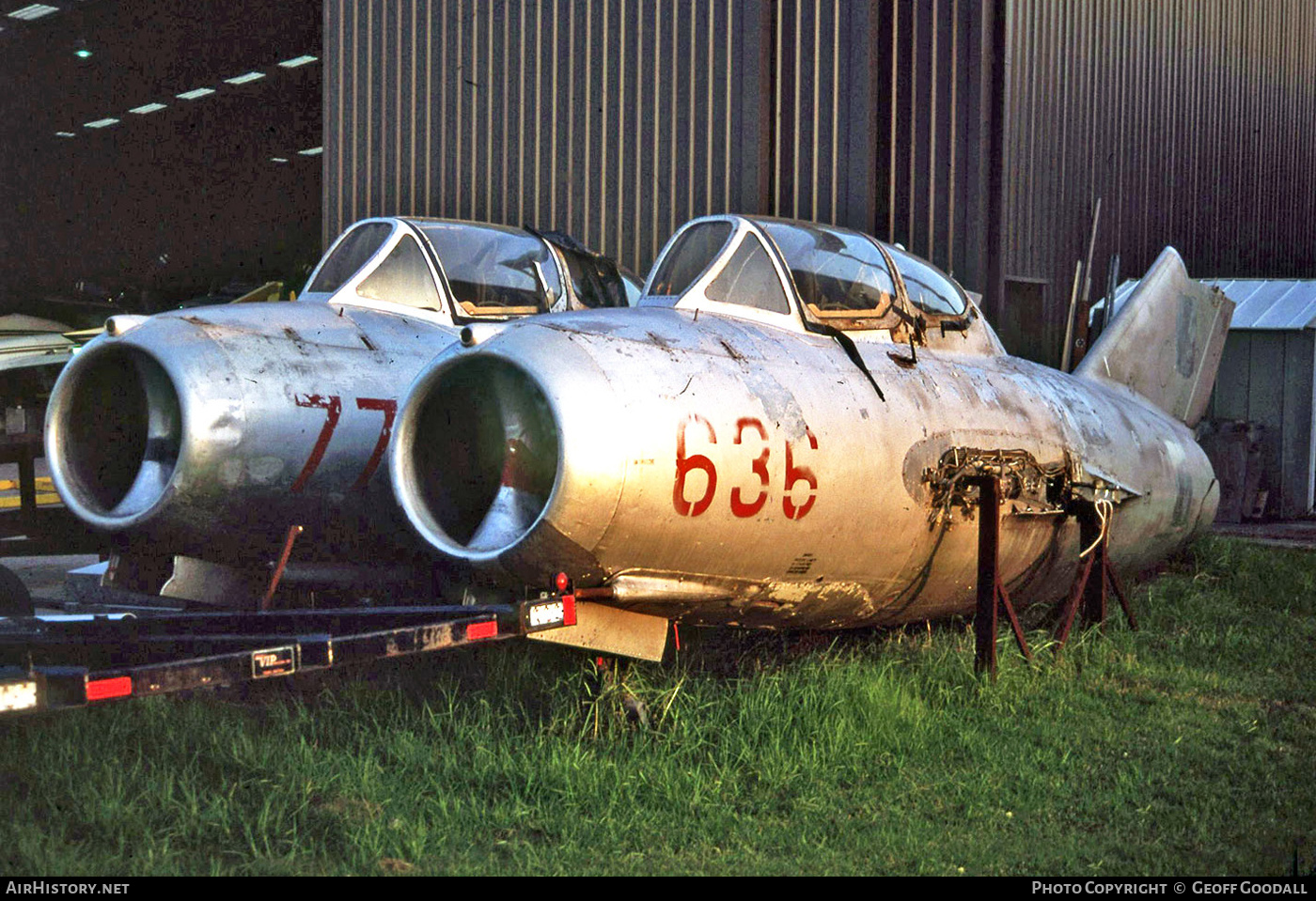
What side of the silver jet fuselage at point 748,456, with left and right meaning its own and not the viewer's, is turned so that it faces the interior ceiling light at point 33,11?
right

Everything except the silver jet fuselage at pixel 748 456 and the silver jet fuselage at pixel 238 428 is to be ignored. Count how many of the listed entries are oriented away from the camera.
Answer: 0

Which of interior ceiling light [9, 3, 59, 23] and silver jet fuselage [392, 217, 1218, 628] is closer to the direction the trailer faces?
the interior ceiling light

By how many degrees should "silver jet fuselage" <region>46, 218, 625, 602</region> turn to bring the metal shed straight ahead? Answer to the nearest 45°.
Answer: approximately 180°

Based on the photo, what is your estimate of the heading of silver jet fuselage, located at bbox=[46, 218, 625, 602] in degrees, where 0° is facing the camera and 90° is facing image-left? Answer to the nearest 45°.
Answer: approximately 45°

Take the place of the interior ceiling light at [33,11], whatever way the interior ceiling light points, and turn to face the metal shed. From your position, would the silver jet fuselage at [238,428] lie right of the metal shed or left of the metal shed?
right

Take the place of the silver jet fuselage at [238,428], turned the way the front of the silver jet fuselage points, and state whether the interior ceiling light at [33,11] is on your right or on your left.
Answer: on your right

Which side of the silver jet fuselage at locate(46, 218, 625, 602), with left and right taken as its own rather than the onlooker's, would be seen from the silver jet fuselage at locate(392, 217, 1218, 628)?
left

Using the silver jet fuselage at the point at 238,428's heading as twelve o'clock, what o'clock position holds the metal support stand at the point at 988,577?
The metal support stand is roughly at 8 o'clock from the silver jet fuselage.

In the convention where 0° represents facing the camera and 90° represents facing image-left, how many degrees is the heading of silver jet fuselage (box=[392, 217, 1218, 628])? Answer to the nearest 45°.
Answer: approximately 45°
